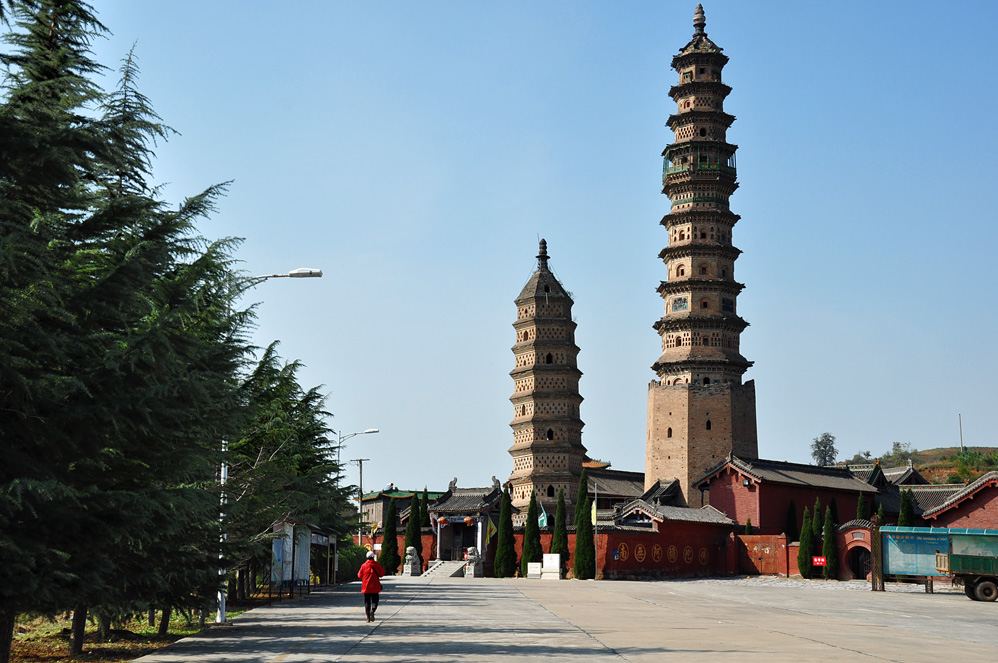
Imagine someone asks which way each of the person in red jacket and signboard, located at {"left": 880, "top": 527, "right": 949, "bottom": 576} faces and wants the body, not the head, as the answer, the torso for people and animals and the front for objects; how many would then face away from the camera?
1

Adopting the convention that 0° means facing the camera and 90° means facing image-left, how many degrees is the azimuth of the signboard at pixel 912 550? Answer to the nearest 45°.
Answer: approximately 0°

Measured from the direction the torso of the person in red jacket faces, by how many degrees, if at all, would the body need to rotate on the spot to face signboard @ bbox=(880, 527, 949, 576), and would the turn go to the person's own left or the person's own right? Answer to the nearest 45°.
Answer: approximately 45° to the person's own right

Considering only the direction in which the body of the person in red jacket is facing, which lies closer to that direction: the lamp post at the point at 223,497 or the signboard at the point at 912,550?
the signboard

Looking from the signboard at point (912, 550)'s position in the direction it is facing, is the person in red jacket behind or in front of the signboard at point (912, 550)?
in front

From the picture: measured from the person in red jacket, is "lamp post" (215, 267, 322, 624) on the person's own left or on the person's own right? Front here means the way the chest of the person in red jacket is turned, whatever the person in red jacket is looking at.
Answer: on the person's own left

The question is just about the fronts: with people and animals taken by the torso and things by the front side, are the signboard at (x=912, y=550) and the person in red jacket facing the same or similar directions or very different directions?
very different directions

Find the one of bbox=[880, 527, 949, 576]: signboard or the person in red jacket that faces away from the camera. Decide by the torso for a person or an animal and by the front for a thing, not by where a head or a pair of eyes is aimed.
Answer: the person in red jacket

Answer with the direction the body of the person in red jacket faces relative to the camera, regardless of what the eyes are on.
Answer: away from the camera

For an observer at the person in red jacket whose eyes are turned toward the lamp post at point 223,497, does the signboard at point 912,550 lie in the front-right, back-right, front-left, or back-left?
back-right
